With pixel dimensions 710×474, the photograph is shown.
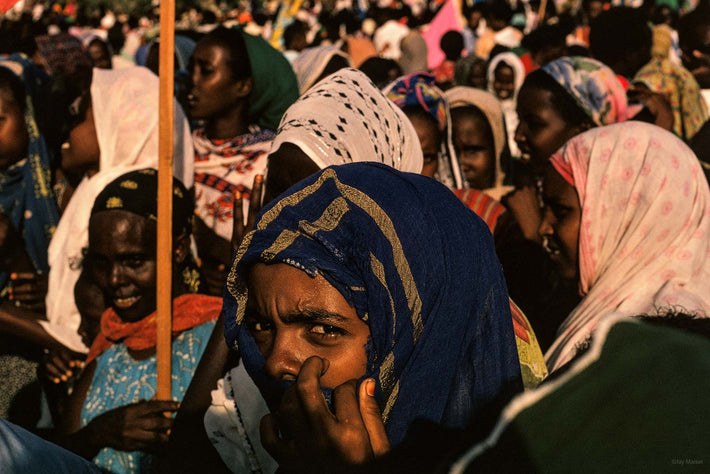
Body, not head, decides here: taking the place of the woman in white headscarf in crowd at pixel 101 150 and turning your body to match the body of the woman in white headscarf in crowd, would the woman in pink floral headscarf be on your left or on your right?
on your left

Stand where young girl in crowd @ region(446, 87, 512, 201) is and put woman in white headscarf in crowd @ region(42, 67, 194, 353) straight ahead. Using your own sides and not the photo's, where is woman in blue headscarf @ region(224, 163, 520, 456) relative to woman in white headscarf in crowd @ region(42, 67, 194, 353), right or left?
left

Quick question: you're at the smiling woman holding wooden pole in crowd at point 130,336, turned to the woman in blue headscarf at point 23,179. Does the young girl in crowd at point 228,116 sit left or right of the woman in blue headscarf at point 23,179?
right

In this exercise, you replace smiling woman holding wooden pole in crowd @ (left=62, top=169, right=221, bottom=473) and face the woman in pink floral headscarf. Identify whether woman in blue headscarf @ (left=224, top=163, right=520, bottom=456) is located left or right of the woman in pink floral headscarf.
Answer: right

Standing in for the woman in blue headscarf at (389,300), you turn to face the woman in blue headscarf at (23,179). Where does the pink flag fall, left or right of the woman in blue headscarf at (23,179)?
right

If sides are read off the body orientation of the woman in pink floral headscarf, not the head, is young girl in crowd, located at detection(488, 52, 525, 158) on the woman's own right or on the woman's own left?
on the woman's own right

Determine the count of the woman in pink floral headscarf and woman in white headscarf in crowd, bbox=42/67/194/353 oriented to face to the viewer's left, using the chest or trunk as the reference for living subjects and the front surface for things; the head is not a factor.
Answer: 2

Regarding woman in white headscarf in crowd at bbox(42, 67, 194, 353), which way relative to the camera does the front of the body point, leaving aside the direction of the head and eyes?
to the viewer's left

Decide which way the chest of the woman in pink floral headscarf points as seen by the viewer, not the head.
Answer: to the viewer's left

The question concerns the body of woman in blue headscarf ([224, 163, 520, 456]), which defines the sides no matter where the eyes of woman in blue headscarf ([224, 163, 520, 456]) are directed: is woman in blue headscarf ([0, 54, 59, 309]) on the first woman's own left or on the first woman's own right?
on the first woman's own right
